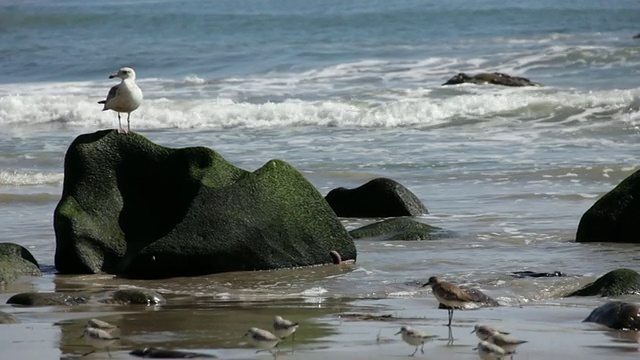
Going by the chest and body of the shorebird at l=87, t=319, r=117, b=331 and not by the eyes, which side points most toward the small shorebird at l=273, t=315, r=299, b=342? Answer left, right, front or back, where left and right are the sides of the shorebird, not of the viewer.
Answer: back

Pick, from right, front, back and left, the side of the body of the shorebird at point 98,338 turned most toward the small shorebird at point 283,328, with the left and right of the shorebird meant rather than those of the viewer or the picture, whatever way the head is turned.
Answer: back

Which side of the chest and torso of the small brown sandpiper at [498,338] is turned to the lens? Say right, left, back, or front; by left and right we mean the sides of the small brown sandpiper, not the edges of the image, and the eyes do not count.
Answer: left

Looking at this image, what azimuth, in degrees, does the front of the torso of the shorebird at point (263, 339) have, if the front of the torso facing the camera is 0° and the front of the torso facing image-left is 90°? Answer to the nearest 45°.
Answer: approximately 90°

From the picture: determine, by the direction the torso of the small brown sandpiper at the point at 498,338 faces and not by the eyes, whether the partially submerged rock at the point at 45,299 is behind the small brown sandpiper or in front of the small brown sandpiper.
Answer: in front

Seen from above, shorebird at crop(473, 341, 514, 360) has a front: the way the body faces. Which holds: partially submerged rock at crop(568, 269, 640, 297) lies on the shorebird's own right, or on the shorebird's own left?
on the shorebird's own right

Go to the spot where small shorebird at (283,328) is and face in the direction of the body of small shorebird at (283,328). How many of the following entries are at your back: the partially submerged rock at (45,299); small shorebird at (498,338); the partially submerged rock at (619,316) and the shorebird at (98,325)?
2

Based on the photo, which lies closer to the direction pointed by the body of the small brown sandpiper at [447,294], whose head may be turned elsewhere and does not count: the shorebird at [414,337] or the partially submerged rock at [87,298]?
the partially submerged rock
